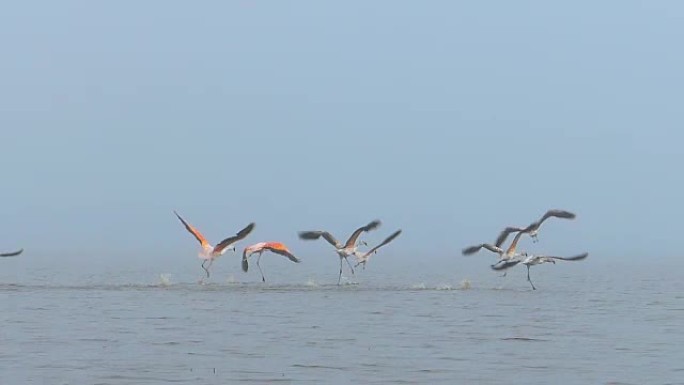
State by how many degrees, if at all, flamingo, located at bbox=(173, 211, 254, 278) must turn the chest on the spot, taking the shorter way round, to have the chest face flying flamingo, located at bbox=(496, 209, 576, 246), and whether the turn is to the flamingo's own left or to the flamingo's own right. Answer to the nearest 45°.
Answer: approximately 45° to the flamingo's own right

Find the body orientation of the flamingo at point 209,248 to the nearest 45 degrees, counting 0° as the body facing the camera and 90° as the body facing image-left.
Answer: approximately 225°

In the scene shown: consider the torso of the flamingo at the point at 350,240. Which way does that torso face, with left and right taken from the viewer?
facing away from the viewer and to the right of the viewer

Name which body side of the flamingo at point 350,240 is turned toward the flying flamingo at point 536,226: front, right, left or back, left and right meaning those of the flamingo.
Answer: right

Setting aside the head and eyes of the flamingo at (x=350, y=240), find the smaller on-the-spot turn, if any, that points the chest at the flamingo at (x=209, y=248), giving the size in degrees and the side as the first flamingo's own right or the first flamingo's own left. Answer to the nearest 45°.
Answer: approximately 135° to the first flamingo's own left
